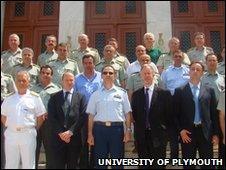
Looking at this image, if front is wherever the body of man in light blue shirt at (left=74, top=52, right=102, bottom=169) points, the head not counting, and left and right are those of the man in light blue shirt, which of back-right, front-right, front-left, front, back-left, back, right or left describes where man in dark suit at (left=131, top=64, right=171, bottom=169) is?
front-left

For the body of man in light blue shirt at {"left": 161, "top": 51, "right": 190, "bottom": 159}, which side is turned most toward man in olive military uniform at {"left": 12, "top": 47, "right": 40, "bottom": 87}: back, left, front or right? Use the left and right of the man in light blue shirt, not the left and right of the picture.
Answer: right

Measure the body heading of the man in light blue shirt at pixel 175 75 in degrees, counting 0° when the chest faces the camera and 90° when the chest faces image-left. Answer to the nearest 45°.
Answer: approximately 0°

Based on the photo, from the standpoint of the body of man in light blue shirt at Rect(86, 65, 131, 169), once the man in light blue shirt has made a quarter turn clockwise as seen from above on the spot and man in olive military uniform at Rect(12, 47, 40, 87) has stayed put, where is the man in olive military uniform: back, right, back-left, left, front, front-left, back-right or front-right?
front-right

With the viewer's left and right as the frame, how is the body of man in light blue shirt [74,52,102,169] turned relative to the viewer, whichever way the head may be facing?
facing the viewer

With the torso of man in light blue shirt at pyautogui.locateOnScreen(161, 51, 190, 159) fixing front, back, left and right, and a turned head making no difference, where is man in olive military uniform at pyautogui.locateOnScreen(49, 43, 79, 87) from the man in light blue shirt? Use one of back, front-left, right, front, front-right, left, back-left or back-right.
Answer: right

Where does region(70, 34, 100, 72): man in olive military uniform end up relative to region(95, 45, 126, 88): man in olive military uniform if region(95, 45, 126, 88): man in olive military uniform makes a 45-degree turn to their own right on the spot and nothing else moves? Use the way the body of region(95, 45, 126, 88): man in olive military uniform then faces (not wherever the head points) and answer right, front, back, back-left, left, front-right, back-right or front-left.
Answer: right

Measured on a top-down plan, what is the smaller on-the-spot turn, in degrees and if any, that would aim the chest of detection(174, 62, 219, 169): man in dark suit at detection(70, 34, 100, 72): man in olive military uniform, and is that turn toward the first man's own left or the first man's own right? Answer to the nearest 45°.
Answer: approximately 135° to the first man's own right

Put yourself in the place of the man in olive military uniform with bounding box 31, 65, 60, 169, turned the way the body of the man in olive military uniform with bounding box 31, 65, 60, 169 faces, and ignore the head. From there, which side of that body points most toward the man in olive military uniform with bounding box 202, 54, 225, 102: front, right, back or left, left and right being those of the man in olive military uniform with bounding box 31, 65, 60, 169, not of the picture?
left

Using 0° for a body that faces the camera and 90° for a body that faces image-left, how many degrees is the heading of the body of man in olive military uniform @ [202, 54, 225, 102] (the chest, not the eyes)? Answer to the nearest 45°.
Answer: approximately 0°

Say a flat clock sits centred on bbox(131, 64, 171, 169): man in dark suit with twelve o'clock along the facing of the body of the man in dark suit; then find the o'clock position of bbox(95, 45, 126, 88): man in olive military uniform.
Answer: The man in olive military uniform is roughly at 5 o'clock from the man in dark suit.

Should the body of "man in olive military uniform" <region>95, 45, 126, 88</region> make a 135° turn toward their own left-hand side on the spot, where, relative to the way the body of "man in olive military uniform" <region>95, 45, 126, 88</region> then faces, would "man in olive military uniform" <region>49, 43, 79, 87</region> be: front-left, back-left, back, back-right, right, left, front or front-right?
back-left

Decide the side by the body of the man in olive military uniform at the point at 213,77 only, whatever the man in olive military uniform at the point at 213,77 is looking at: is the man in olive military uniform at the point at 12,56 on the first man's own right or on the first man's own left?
on the first man's own right
